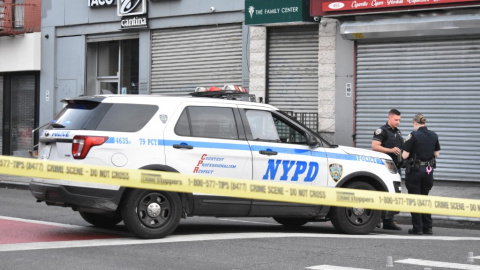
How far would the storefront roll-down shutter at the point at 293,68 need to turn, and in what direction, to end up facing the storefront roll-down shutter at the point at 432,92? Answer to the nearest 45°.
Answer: approximately 45° to its left

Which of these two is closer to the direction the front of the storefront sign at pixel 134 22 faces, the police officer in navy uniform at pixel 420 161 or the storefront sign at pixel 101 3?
the police officer in navy uniform

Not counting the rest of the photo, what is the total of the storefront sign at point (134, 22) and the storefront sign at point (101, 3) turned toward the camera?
2

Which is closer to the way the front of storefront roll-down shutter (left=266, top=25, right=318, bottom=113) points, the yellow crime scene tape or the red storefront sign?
the yellow crime scene tape
